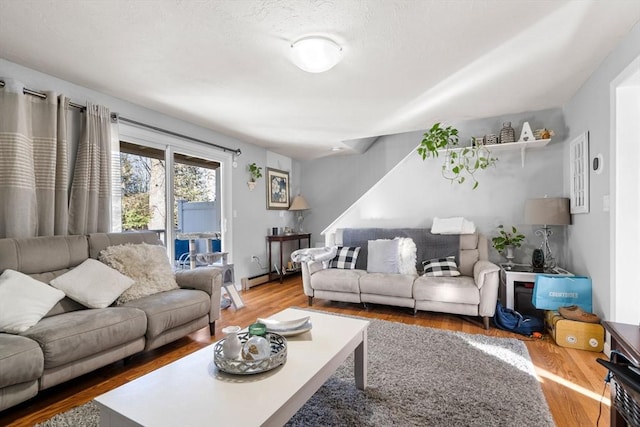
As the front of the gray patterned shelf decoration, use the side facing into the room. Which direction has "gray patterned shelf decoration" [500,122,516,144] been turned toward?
toward the camera

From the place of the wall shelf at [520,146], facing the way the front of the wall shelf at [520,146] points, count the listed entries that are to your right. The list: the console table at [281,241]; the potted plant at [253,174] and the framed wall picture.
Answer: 3

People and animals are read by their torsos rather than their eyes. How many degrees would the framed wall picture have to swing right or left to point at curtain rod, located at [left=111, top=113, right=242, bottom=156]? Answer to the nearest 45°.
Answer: approximately 90° to its right

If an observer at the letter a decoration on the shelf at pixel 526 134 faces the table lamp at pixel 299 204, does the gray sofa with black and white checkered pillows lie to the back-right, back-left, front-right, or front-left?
front-left

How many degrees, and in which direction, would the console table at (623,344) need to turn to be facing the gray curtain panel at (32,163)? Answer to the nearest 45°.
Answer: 0° — it already faces it

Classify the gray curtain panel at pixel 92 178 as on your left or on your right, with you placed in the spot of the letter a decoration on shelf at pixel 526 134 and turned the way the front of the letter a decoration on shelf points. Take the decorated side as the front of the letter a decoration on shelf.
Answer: on your right

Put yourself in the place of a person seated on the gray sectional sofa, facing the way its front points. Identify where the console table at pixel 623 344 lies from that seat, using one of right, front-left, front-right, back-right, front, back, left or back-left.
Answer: front

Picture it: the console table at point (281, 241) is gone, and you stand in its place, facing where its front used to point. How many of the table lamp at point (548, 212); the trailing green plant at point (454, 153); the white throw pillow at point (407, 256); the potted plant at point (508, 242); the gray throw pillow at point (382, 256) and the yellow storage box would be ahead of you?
6

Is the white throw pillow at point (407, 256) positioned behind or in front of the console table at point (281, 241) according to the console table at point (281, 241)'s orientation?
in front

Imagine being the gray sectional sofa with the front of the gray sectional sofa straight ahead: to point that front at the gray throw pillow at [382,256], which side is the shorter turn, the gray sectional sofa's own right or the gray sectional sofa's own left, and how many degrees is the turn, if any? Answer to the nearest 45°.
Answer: approximately 45° to the gray sectional sofa's own left

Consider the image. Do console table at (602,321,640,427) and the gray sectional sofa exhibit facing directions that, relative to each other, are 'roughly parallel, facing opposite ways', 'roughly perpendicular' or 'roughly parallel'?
roughly parallel, facing opposite ways

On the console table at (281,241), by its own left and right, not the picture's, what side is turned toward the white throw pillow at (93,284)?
right

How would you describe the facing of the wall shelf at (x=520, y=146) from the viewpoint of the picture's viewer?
facing the viewer

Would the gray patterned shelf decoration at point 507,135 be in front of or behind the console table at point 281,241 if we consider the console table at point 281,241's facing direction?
in front
